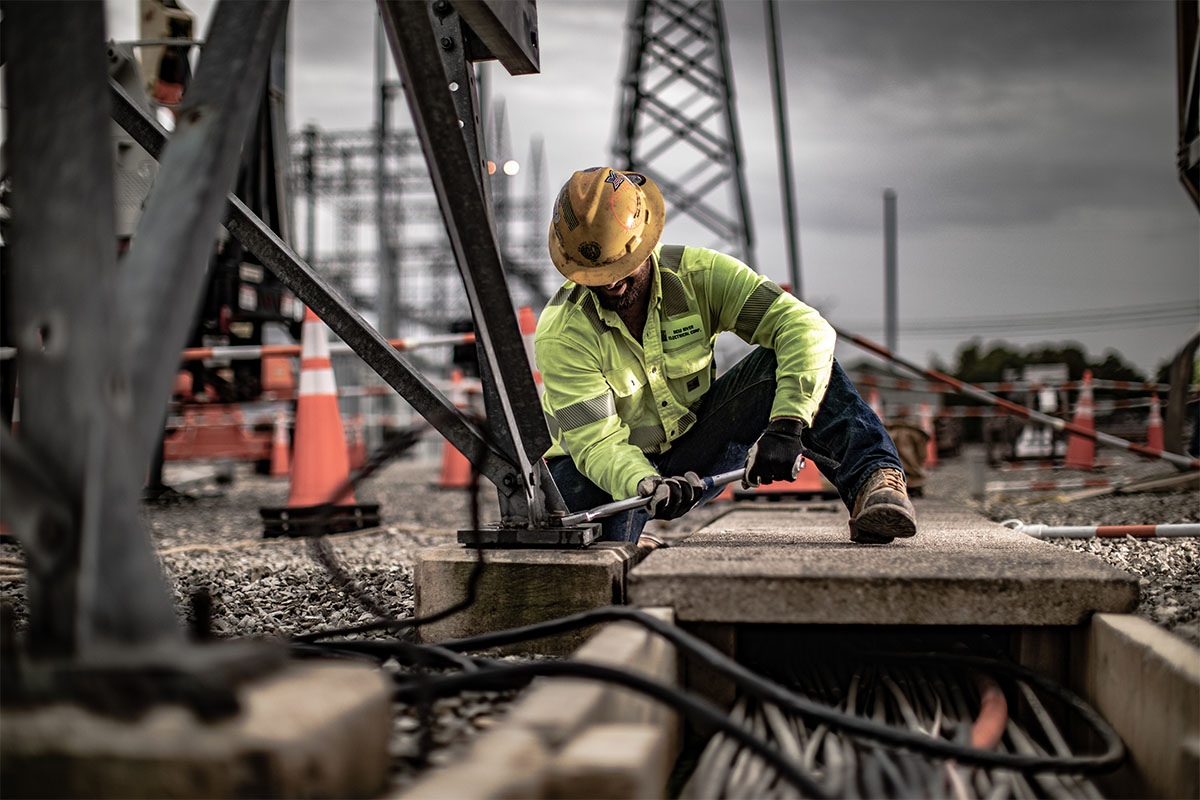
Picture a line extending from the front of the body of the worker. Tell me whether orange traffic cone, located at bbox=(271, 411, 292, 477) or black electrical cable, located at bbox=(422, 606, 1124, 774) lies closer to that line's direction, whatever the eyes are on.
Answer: the black electrical cable

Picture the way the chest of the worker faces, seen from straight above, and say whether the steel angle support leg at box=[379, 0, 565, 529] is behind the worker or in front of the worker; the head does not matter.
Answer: in front

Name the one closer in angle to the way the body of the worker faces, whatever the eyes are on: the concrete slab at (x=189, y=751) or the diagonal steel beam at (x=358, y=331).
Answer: the concrete slab

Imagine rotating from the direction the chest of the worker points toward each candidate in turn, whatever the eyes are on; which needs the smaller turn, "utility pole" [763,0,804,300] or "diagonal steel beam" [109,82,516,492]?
the diagonal steel beam

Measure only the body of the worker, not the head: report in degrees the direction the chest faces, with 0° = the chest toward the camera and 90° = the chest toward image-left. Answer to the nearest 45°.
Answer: approximately 0°

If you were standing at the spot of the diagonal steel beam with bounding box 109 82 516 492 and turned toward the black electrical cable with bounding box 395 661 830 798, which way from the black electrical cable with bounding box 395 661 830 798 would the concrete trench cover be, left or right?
left
